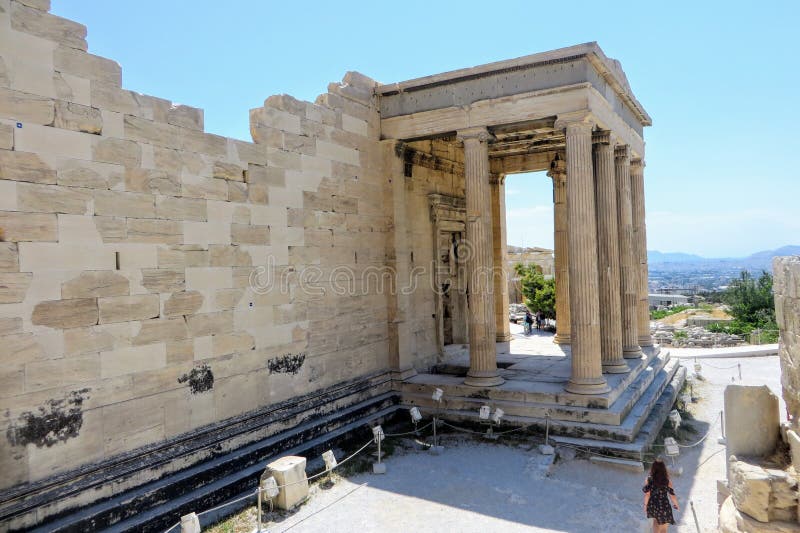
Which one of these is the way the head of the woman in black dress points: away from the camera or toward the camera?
away from the camera

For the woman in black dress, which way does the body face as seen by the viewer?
away from the camera

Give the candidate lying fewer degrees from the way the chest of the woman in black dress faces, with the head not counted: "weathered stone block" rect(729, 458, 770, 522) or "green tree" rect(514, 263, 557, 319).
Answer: the green tree

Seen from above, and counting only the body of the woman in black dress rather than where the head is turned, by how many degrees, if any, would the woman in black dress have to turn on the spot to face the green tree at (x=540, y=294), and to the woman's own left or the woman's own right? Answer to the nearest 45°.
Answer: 0° — they already face it

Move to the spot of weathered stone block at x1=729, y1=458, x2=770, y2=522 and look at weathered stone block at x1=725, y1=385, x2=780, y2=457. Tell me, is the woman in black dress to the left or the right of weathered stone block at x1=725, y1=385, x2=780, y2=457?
left

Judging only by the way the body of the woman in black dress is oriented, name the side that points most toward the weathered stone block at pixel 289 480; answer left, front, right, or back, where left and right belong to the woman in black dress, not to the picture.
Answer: left

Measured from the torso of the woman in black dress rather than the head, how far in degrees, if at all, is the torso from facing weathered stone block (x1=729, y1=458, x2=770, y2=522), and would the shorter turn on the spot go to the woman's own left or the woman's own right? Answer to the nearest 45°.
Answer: approximately 135° to the woman's own right
